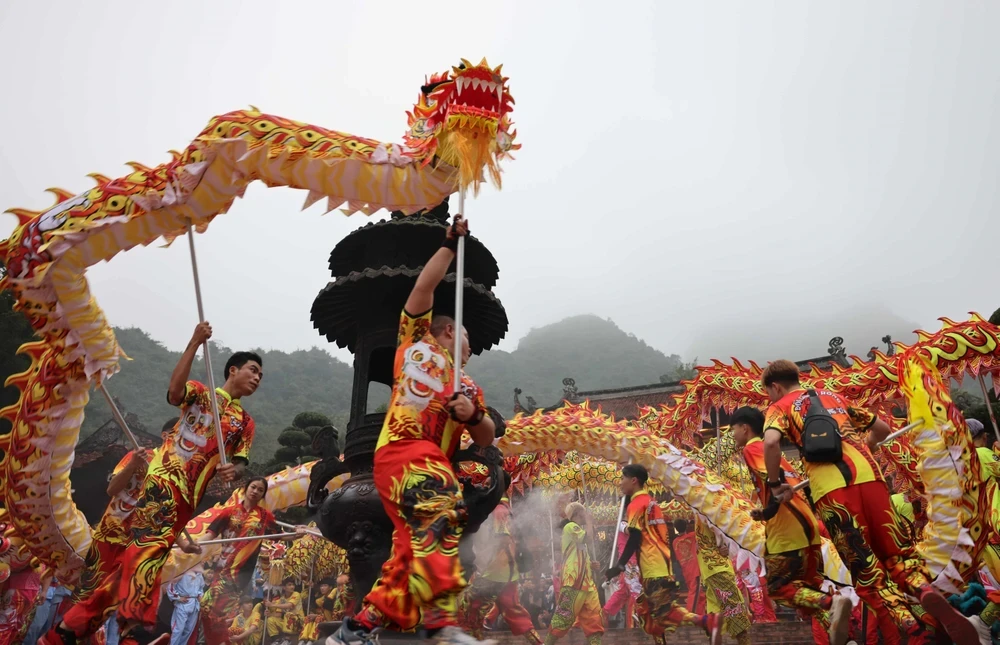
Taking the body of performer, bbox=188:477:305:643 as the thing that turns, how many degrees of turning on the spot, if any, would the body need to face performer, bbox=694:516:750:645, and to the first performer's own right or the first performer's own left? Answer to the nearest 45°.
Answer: approximately 45° to the first performer's own left

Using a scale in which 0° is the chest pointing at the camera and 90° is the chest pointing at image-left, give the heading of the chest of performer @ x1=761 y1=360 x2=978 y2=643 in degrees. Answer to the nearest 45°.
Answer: approximately 135°

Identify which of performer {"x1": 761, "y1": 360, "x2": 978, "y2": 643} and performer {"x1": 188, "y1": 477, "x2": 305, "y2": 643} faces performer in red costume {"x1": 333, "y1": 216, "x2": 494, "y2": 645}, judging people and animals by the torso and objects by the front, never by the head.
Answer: performer {"x1": 188, "y1": 477, "x2": 305, "y2": 643}
